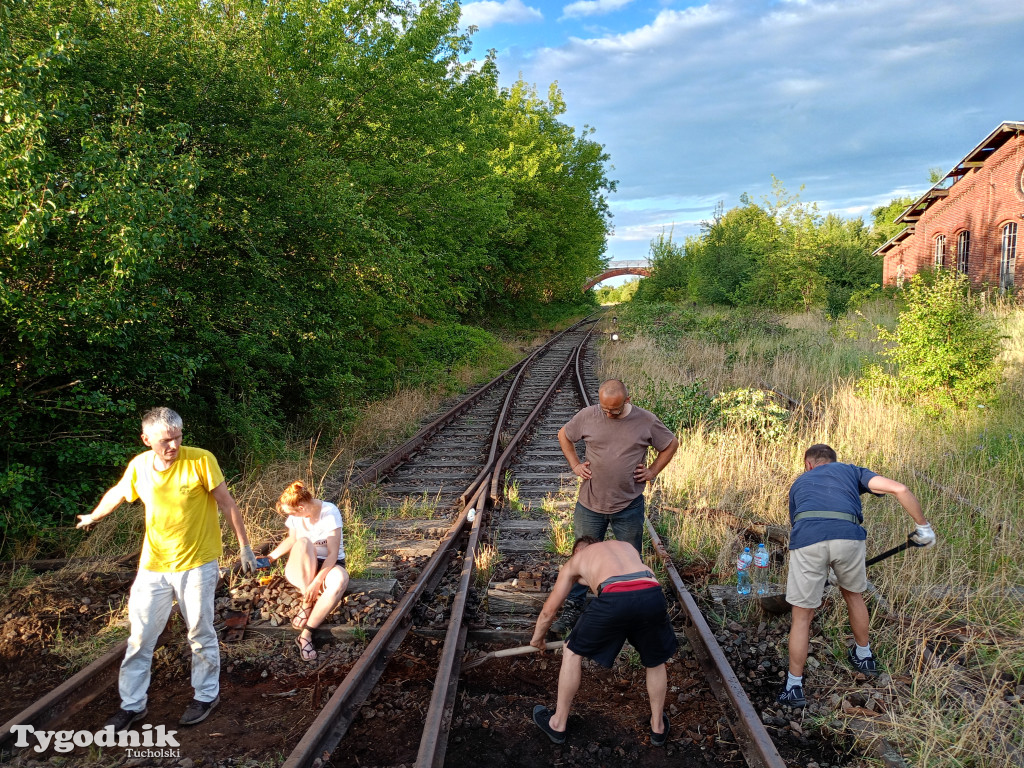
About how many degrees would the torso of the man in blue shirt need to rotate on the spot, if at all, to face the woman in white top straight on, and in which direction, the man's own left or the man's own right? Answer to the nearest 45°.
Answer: approximately 90° to the man's own left

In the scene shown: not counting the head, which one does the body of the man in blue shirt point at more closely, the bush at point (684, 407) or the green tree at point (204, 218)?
the bush

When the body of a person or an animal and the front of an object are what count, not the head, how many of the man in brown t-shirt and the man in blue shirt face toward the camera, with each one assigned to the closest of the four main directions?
1

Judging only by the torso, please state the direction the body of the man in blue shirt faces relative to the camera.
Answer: away from the camera

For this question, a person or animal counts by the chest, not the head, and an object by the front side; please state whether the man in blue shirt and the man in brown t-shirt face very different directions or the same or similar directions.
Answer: very different directions

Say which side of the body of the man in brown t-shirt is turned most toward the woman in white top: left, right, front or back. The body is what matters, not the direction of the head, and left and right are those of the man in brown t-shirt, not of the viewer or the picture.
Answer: right

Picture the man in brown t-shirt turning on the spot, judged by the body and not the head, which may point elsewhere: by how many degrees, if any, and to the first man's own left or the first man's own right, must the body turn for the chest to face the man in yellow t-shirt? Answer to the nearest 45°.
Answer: approximately 45° to the first man's own right

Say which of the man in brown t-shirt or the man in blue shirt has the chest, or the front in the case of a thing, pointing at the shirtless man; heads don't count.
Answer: the man in brown t-shirt

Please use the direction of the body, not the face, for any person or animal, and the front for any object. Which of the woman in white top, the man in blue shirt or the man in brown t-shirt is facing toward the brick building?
the man in blue shirt
